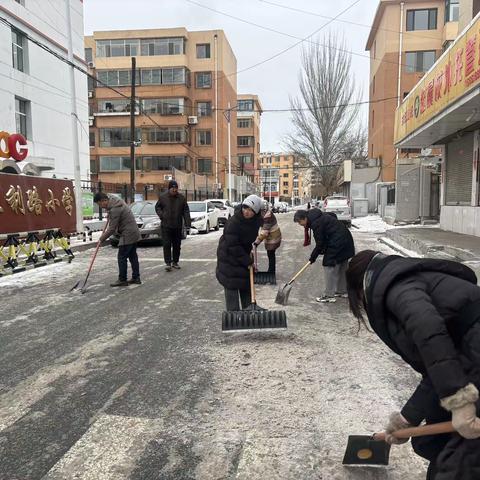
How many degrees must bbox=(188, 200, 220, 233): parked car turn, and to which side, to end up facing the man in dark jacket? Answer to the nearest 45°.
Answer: approximately 45° to its left

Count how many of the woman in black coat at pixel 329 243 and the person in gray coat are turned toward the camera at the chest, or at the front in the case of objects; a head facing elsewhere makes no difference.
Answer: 0

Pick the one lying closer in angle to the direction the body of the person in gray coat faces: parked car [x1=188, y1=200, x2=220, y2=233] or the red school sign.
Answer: the red school sign

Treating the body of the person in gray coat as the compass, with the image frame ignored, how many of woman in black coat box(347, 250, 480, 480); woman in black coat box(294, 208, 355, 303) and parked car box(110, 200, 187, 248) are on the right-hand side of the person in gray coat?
1

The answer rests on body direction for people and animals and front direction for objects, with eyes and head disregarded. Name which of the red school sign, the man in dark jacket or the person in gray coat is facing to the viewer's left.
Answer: the person in gray coat

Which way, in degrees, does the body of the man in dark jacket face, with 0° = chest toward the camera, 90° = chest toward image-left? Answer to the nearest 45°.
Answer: approximately 0°

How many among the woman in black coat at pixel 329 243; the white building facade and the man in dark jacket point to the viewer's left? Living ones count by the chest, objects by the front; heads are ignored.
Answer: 1

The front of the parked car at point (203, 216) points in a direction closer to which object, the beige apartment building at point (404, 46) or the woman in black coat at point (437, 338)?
the woman in black coat

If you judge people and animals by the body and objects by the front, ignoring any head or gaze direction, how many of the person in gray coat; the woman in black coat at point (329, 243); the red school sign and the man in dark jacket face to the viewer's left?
2

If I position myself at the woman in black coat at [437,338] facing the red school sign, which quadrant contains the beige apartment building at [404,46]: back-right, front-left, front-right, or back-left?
front-right

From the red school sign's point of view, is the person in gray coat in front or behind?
in front

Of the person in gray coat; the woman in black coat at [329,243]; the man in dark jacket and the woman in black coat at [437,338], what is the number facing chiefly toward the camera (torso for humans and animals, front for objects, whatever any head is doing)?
1

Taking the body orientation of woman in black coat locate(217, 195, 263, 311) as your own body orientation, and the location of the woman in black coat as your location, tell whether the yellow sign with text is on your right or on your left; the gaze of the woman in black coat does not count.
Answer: on your left

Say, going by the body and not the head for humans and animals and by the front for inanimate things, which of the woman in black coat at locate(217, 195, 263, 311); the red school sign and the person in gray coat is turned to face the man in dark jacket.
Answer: the red school sign

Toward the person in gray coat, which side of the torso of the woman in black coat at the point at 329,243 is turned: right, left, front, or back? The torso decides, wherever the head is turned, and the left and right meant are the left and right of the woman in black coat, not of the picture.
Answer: front

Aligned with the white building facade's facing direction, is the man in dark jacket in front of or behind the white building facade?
in front

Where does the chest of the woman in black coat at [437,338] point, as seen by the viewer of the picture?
to the viewer's left

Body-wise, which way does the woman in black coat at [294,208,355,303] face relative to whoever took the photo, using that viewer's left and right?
facing to the left of the viewer

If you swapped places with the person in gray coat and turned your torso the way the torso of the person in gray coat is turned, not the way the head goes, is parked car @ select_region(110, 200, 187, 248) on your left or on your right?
on your right

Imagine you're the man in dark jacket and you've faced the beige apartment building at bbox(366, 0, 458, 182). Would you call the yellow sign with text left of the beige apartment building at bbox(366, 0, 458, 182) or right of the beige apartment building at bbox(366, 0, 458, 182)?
right
